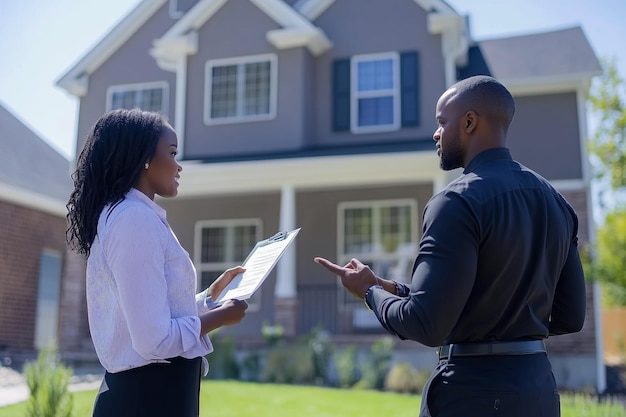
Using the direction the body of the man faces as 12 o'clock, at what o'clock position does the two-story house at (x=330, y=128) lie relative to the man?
The two-story house is roughly at 1 o'clock from the man.

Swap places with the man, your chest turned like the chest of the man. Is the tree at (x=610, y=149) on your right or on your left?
on your right

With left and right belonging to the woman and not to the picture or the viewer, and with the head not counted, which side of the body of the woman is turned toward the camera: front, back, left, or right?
right

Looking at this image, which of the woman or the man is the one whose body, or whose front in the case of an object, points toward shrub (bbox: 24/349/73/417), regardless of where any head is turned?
the man

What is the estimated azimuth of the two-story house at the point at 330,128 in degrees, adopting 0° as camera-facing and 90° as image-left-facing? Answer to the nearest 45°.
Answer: approximately 0°

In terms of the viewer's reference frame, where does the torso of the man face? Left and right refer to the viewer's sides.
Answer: facing away from the viewer and to the left of the viewer

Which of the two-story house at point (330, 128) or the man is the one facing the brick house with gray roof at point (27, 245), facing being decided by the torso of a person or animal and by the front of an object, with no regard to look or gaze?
the man

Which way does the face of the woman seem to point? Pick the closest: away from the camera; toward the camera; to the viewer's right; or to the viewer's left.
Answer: to the viewer's right

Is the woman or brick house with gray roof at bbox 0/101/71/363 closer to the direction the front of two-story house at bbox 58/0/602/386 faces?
the woman

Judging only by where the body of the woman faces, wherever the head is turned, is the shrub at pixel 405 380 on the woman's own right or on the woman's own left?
on the woman's own left
